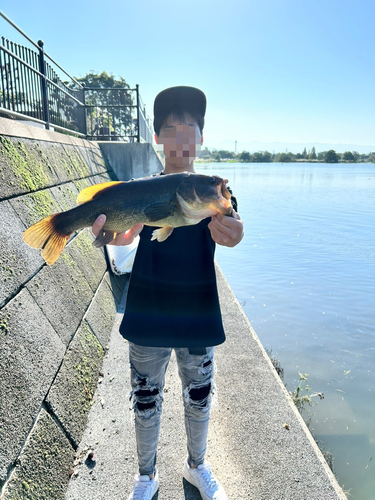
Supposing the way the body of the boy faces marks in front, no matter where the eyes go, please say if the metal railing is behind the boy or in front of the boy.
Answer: behind

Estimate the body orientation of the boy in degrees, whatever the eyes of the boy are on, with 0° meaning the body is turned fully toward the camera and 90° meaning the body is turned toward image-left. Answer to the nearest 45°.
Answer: approximately 0°

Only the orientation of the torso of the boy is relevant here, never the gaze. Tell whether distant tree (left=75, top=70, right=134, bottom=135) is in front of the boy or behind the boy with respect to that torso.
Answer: behind
